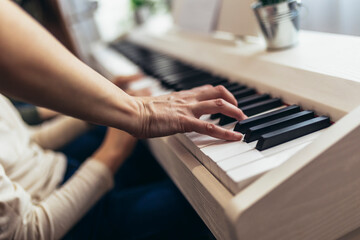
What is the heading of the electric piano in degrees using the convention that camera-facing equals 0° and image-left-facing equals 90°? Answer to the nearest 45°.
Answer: approximately 45°

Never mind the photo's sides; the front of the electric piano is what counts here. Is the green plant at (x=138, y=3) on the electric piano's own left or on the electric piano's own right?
on the electric piano's own right
